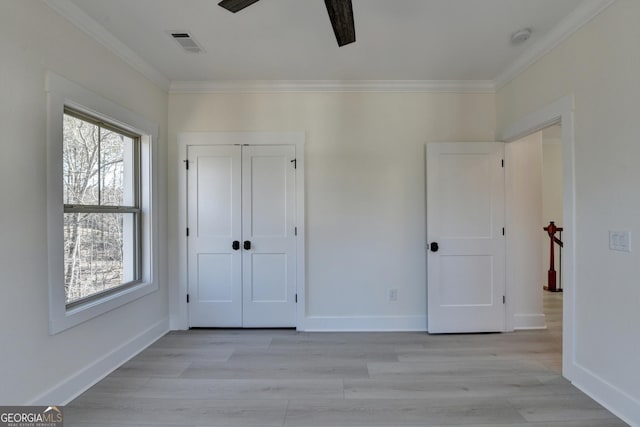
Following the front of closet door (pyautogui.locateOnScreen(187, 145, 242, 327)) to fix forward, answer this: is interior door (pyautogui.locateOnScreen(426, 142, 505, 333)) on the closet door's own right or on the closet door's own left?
on the closet door's own left

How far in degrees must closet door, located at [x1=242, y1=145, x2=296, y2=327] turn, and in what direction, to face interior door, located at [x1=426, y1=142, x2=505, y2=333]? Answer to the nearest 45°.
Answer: approximately 90° to its left

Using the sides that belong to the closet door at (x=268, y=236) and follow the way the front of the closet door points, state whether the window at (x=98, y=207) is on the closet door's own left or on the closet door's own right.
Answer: on the closet door's own right

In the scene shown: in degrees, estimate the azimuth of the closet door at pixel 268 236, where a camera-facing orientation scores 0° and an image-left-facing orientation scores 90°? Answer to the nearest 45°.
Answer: approximately 0°

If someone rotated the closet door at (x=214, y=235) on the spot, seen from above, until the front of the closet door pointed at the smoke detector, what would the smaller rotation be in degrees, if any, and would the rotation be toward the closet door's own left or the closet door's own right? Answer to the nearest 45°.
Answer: approximately 45° to the closet door's own left

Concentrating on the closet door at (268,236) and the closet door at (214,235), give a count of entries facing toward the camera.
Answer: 2

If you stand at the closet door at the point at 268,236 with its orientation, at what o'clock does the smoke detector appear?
The smoke detector is roughly at 10 o'clock from the closet door.
